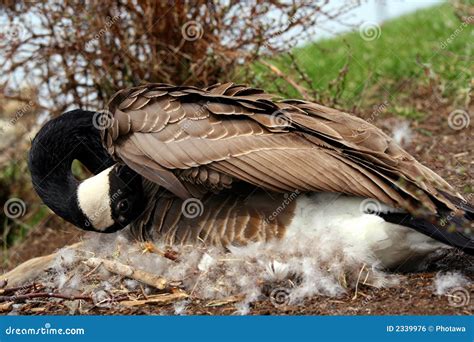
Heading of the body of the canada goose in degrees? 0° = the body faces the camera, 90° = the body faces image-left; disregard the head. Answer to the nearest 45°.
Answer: approximately 90°
